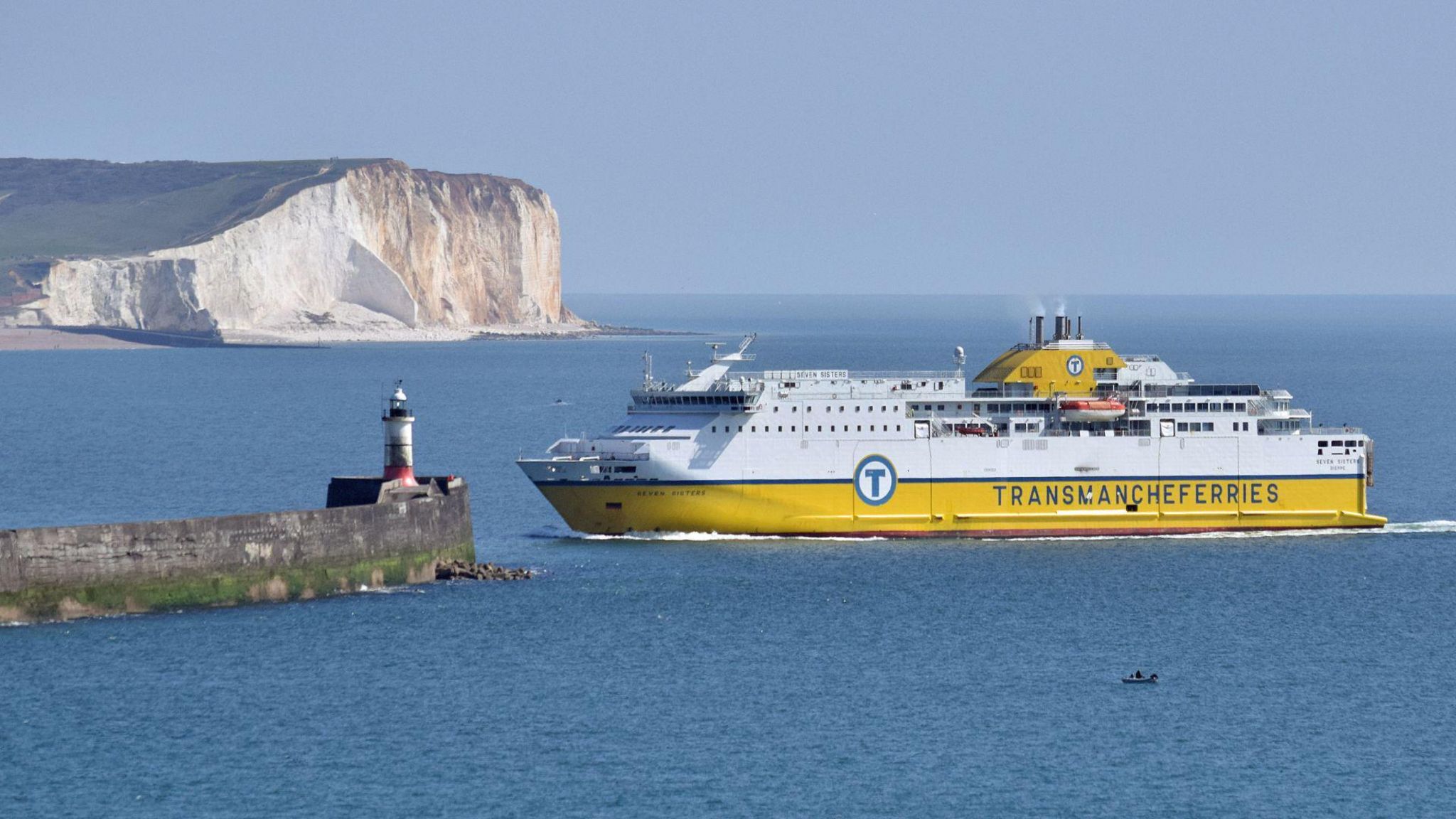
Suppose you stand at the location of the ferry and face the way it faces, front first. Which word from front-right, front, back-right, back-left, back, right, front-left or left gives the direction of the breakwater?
front-left

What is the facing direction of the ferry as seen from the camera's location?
facing to the left of the viewer

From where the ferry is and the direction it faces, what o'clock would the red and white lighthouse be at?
The red and white lighthouse is roughly at 11 o'clock from the ferry.

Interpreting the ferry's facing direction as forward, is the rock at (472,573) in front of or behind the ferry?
in front
